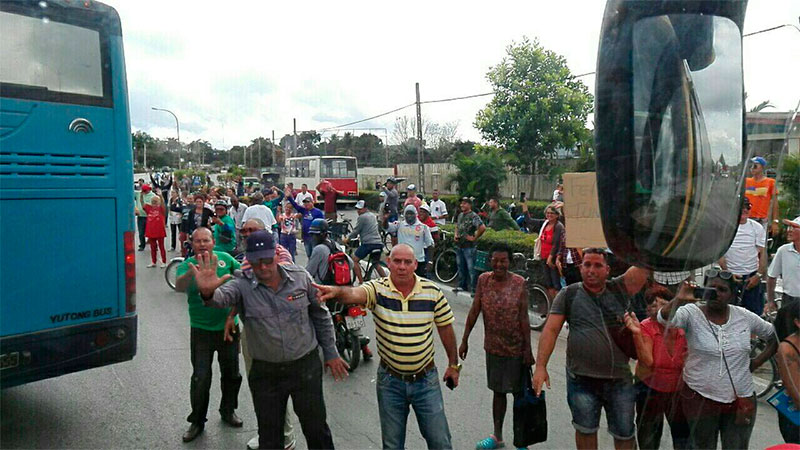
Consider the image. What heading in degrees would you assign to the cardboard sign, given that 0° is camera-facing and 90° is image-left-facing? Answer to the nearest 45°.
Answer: approximately 0°

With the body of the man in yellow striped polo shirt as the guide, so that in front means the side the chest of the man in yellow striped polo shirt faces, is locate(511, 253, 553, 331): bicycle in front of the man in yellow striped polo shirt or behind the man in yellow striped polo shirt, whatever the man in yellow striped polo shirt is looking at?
behind

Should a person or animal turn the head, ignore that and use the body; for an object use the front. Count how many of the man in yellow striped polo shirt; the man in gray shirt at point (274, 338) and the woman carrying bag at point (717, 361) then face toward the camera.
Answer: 3

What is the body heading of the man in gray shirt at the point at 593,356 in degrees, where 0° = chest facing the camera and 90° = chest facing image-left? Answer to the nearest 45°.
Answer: approximately 0°
